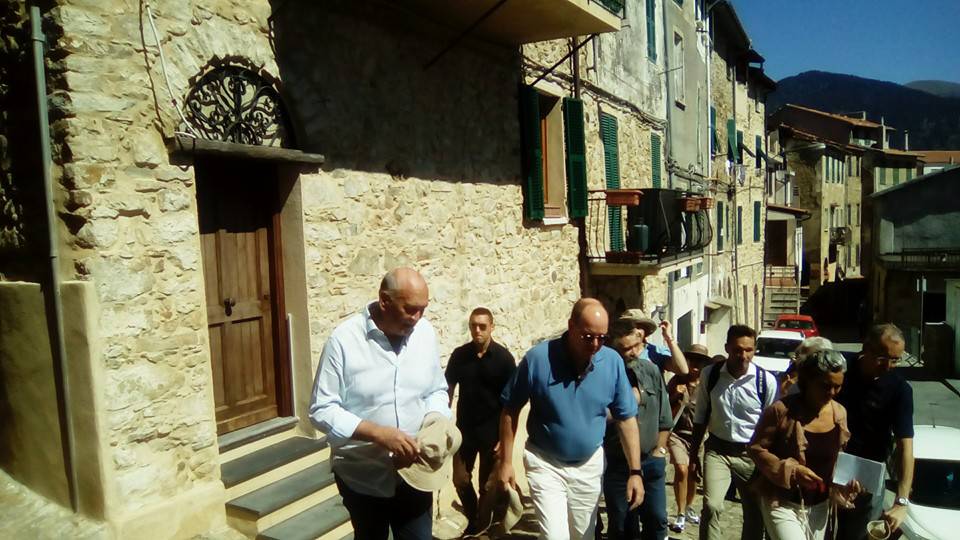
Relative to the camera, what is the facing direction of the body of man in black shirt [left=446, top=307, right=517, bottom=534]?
toward the camera

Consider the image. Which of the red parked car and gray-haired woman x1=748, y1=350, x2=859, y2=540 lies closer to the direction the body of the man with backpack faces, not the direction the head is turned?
the gray-haired woman

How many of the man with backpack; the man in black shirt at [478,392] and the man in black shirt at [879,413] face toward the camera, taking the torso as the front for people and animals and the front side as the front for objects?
3

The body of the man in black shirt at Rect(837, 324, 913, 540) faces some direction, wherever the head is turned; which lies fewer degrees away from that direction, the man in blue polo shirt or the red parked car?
the man in blue polo shirt

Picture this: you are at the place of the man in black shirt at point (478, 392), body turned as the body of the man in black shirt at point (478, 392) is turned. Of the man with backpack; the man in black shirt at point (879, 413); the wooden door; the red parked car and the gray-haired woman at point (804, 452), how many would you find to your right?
1

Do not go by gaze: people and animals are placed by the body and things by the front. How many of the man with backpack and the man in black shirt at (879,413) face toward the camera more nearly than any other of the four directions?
2

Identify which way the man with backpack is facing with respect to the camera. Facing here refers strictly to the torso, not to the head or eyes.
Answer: toward the camera

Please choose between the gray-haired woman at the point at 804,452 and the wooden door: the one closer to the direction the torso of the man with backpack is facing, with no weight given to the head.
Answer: the gray-haired woman

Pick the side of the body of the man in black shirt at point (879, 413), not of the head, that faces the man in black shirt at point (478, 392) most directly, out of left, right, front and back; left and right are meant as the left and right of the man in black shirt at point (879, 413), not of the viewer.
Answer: right

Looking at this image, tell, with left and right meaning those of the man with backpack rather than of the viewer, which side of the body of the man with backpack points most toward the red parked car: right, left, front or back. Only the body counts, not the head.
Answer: back
